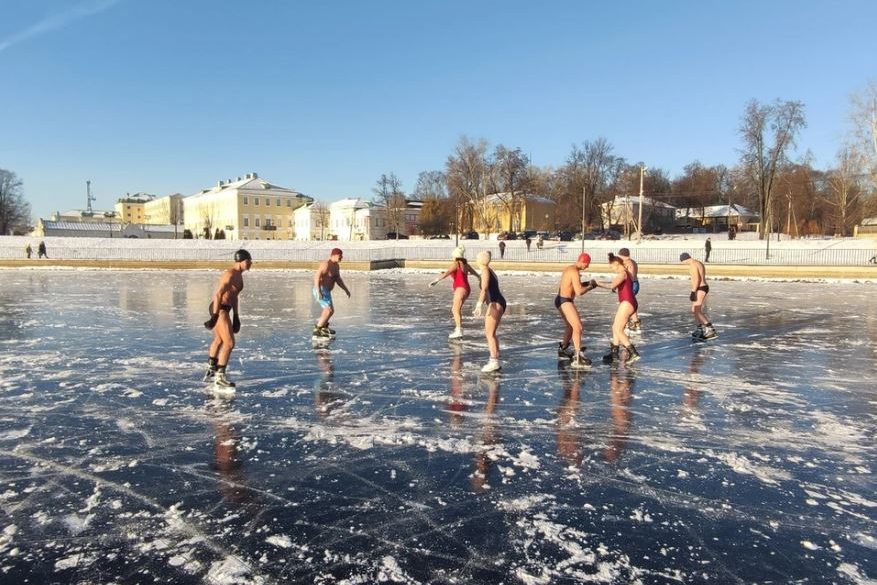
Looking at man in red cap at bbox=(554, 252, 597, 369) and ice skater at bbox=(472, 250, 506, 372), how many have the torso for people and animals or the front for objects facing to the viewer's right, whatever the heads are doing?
1

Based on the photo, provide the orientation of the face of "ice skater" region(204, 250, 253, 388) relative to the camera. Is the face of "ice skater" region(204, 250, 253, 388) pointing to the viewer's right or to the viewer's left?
to the viewer's right

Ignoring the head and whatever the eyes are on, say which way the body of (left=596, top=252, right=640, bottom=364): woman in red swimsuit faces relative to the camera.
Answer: to the viewer's left

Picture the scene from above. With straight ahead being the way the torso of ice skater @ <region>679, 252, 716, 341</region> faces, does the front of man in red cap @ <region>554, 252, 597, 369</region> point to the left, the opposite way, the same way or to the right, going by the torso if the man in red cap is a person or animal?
the opposite way

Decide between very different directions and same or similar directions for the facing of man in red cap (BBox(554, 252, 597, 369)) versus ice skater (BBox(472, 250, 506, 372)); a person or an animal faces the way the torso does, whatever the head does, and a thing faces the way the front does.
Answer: very different directions

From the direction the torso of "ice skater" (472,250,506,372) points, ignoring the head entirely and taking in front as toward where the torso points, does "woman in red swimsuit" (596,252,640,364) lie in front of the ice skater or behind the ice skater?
behind

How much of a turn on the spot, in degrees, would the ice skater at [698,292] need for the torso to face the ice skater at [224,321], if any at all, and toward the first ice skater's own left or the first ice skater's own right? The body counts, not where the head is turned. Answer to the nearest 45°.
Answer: approximately 45° to the first ice skater's own left
